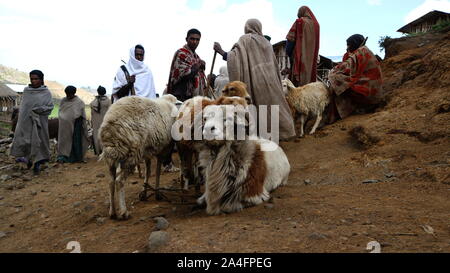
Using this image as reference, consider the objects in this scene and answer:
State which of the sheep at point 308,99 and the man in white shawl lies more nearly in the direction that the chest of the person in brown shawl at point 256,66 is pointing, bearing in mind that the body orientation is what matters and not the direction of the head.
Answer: the man in white shawl

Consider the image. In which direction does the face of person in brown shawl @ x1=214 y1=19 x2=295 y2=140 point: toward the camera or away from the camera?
away from the camera

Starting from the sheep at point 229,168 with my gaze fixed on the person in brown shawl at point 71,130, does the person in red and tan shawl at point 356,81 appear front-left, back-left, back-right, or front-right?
front-right

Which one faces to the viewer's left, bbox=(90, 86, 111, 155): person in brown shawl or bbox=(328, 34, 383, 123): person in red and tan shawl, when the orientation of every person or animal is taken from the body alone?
bbox=(328, 34, 383, 123): person in red and tan shawl

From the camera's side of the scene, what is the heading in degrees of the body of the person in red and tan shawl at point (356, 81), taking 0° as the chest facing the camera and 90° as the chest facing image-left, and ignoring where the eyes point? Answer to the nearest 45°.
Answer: approximately 90°

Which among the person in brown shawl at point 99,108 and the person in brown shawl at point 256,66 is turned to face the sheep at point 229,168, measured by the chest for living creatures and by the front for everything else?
the person in brown shawl at point 99,108

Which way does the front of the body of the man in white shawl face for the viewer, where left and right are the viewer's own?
facing the viewer and to the right of the viewer

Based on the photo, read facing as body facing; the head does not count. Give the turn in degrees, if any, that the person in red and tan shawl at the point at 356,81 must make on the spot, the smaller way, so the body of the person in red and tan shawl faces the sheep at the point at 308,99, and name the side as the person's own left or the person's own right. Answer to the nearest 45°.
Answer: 0° — they already face it

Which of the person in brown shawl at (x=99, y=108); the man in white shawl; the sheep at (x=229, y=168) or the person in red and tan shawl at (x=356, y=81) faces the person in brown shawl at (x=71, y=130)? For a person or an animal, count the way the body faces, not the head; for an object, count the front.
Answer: the person in red and tan shawl at (x=356, y=81)

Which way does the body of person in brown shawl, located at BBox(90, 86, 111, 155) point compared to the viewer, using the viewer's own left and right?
facing the viewer
